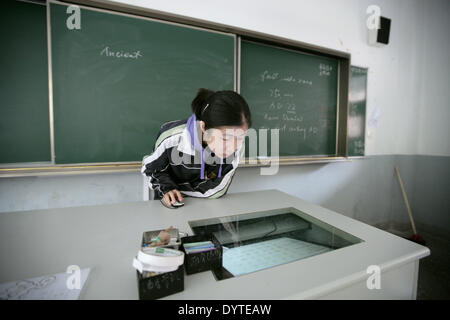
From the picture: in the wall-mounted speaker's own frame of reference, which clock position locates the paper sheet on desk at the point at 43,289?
The paper sheet on desk is roughly at 2 o'clock from the wall-mounted speaker.

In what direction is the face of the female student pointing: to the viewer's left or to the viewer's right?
to the viewer's right
